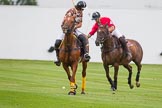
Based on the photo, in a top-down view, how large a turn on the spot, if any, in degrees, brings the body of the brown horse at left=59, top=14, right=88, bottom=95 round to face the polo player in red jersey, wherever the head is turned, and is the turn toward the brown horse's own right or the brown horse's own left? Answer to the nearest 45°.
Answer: approximately 135° to the brown horse's own left

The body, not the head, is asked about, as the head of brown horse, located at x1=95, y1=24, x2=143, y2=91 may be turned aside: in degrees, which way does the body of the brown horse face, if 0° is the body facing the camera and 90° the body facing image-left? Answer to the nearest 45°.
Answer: approximately 45°

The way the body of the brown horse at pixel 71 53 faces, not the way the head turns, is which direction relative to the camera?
toward the camera
